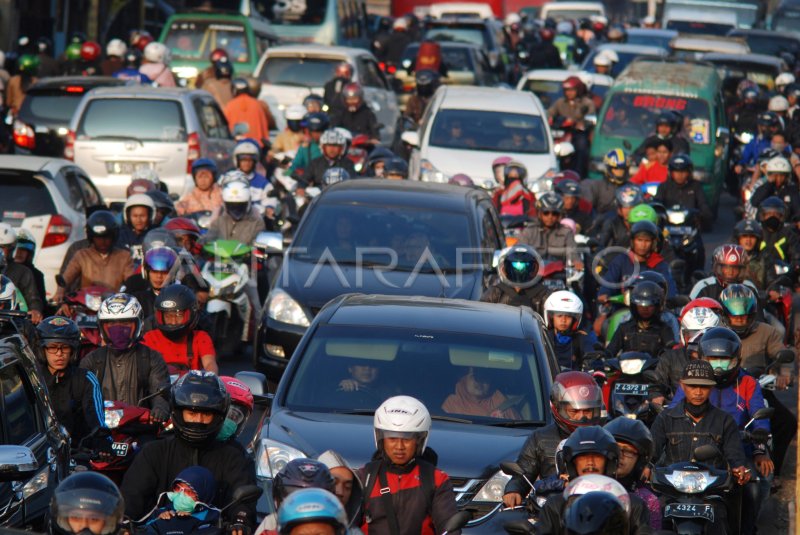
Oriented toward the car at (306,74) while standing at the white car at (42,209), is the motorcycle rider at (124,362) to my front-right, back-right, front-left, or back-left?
back-right

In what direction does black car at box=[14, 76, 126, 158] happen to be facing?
away from the camera

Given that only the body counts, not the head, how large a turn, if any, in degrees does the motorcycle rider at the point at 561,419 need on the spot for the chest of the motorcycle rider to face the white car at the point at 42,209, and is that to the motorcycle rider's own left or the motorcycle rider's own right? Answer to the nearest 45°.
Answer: approximately 135° to the motorcycle rider's own right

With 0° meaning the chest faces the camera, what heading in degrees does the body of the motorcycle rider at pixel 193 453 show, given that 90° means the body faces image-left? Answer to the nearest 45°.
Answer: approximately 0°

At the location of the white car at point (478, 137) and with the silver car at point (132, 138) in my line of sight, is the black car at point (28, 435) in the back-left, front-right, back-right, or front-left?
front-left

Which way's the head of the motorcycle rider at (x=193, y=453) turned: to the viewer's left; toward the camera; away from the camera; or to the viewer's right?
toward the camera

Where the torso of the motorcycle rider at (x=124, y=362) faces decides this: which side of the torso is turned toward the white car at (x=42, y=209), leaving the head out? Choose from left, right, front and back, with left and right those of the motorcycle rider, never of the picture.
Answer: back

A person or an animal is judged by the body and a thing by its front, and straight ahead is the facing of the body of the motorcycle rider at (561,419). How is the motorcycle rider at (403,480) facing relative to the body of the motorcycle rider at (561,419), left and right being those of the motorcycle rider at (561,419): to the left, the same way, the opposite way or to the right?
the same way

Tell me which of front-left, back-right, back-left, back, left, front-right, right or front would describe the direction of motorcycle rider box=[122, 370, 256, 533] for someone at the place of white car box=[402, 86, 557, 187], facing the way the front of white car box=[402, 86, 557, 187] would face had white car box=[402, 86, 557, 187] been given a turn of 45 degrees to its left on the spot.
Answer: front-right

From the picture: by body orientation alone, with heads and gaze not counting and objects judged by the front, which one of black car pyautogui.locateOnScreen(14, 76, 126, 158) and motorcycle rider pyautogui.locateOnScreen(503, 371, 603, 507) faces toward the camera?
the motorcycle rider

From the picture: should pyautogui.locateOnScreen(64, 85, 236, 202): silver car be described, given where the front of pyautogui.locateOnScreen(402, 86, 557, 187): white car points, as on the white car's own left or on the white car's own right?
on the white car's own right

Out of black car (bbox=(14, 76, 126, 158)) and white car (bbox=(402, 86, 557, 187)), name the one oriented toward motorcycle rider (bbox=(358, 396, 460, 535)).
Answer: the white car

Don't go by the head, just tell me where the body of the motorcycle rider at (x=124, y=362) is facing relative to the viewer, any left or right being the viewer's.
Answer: facing the viewer

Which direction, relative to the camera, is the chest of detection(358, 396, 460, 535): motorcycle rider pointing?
toward the camera

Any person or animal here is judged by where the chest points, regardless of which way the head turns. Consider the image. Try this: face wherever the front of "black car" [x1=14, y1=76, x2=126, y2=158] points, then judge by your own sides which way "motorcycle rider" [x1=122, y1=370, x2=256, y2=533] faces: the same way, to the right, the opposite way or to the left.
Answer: the opposite way

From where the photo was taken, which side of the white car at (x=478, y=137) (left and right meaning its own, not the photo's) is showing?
front

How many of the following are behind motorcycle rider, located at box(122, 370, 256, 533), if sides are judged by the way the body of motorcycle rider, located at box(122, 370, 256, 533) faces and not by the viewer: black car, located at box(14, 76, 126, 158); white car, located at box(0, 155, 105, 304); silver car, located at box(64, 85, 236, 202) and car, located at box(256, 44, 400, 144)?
4

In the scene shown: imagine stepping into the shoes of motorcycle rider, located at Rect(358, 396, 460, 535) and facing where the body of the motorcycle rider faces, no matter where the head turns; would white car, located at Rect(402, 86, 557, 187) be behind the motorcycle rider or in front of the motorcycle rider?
behind

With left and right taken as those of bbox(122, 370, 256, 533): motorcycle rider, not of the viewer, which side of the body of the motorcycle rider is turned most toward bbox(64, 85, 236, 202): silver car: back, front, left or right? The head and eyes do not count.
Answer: back
